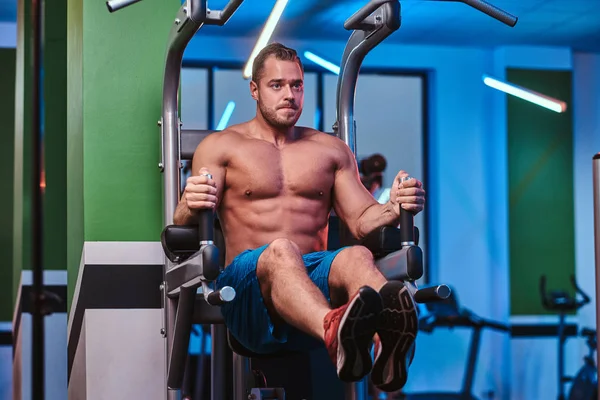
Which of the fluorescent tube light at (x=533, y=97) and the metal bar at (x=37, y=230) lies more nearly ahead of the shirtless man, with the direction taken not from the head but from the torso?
the metal bar

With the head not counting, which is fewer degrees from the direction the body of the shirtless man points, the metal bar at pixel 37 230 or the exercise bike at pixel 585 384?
the metal bar

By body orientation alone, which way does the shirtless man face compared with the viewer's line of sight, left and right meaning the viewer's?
facing the viewer and to the right of the viewer

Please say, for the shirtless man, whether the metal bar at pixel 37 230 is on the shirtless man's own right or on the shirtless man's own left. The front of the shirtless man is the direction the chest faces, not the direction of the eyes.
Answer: on the shirtless man's own right

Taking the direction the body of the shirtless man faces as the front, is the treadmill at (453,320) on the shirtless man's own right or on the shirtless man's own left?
on the shirtless man's own left

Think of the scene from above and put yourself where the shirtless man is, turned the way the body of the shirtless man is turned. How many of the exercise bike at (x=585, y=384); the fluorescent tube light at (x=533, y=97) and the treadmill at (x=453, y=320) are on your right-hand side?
0

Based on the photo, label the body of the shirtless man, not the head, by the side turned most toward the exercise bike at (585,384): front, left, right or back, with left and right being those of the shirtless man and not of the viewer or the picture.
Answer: left
